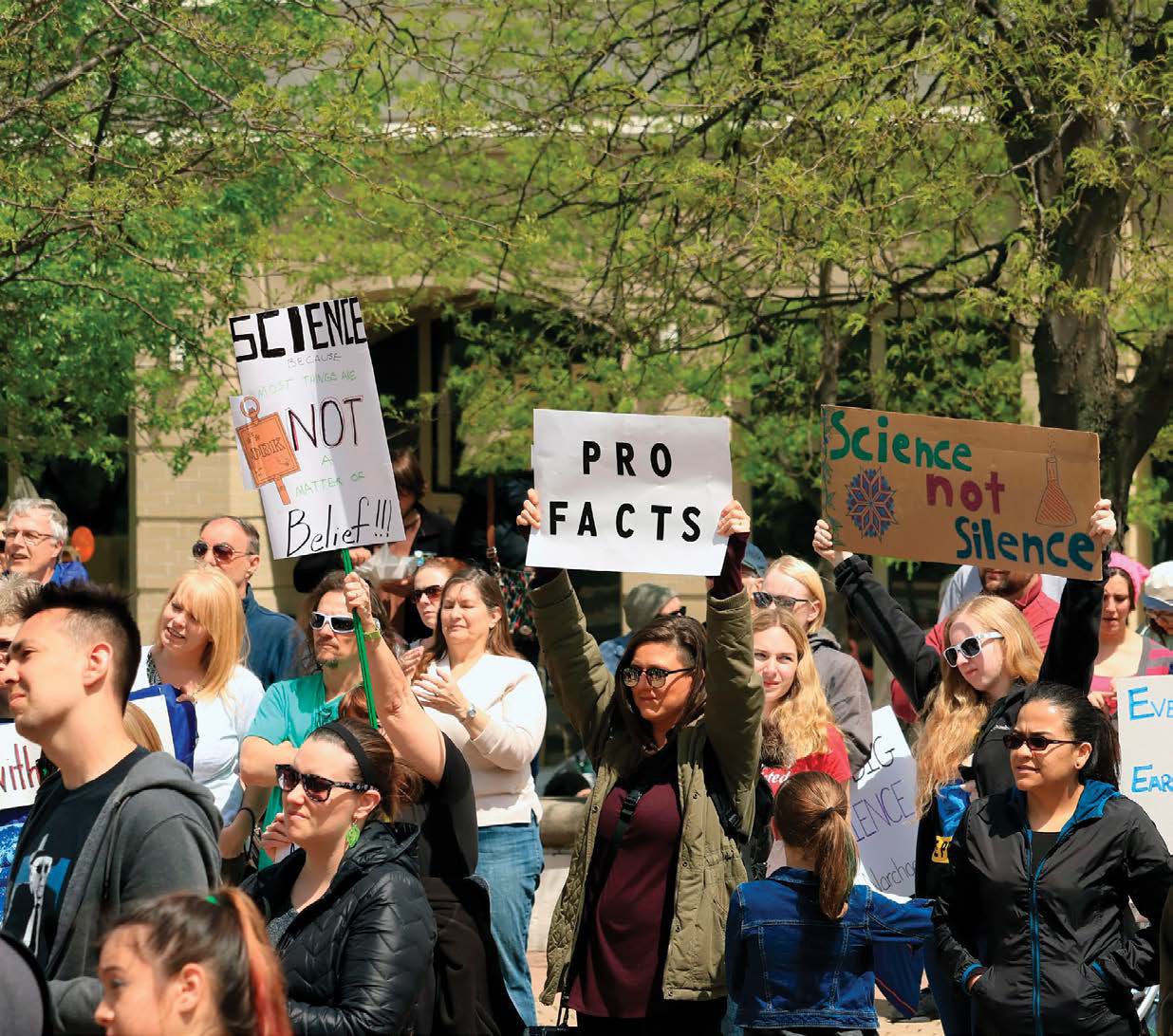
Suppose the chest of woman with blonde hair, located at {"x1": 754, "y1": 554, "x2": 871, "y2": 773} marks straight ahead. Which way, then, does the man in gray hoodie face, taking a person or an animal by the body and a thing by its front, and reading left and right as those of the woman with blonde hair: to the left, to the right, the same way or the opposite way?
the same way

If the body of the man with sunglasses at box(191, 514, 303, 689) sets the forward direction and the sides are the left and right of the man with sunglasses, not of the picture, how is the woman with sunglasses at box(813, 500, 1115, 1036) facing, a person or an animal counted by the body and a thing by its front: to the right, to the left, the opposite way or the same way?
the same way

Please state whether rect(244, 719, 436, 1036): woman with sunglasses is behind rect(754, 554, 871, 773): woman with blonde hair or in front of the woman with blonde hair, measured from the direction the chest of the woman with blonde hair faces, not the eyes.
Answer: in front

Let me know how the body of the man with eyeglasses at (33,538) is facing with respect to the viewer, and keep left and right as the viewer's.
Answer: facing the viewer and to the left of the viewer

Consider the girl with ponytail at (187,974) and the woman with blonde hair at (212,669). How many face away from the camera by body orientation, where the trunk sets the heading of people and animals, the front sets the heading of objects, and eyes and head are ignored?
0

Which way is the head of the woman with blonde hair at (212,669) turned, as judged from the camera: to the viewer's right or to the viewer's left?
to the viewer's left

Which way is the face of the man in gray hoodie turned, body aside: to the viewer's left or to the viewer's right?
to the viewer's left

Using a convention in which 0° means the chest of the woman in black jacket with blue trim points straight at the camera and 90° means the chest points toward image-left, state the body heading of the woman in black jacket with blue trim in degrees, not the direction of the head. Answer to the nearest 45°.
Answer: approximately 45°

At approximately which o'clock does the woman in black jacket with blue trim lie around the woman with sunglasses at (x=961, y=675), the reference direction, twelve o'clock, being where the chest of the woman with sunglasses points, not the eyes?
The woman in black jacket with blue trim is roughly at 10 o'clock from the woman with sunglasses.

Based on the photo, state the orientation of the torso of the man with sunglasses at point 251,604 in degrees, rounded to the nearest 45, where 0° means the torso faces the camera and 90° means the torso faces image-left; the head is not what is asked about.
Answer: approximately 45°

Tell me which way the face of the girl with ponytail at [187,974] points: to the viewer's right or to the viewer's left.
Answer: to the viewer's left
